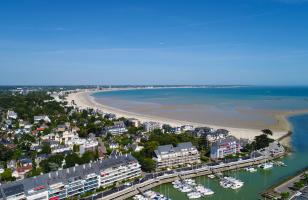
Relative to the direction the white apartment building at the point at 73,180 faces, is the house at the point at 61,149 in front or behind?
behind

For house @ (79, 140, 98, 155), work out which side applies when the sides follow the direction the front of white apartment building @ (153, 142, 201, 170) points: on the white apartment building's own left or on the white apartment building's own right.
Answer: on the white apartment building's own right

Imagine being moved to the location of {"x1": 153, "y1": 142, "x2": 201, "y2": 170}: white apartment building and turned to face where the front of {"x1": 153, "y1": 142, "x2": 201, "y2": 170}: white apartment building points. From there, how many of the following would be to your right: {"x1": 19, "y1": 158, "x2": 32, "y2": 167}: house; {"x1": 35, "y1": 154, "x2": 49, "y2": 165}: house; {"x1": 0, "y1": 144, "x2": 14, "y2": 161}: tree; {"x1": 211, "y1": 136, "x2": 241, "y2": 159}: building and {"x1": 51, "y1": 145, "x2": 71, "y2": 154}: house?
4

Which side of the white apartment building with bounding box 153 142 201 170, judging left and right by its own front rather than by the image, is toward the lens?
front

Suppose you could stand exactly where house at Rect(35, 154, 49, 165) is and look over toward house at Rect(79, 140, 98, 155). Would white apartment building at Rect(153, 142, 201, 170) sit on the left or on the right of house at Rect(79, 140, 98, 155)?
right

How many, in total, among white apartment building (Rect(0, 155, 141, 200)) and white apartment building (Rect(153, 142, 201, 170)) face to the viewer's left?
0

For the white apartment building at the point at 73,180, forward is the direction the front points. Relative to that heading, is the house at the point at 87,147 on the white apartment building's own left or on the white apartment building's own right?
on the white apartment building's own left

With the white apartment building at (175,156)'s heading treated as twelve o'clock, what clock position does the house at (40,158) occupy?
The house is roughly at 3 o'clock from the white apartment building.

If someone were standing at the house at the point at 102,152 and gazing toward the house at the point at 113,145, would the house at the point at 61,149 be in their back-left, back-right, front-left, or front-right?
back-left

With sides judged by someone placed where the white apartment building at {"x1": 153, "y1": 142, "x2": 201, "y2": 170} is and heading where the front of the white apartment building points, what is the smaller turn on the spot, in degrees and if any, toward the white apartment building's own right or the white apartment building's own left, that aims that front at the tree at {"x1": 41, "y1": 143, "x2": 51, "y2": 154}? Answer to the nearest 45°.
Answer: approximately 90° to the white apartment building's own right

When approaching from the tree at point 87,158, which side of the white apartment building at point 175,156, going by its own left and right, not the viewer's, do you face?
right

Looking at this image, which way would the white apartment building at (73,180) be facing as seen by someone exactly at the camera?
facing the viewer and to the right of the viewer

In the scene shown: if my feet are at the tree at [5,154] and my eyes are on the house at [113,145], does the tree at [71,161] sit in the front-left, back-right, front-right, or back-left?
front-right

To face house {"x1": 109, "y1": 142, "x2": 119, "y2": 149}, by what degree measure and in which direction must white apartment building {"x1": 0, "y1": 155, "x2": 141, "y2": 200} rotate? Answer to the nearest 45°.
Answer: approximately 135° to its left

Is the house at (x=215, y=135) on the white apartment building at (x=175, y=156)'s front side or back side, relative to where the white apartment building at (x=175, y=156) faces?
on the back side

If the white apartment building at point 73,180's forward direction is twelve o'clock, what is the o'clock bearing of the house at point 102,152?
The house is roughly at 8 o'clock from the white apartment building.

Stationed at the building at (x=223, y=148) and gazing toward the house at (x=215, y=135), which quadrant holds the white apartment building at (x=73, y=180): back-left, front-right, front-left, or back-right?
back-left
